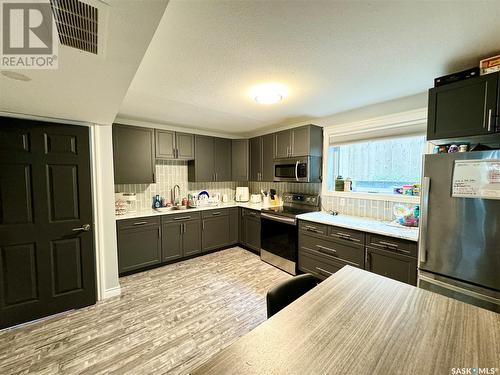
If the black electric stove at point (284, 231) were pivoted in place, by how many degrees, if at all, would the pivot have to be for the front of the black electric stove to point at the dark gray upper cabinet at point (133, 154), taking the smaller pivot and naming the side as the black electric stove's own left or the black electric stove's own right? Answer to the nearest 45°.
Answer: approximately 45° to the black electric stove's own right

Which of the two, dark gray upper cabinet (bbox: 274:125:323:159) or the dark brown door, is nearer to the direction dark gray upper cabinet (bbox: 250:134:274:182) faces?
the dark brown door

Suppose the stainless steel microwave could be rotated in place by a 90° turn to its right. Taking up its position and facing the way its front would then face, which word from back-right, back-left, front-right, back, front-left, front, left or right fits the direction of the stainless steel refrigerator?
back

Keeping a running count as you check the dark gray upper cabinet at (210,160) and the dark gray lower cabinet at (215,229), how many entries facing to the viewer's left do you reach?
0

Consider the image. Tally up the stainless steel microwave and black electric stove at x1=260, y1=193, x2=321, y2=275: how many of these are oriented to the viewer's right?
0
